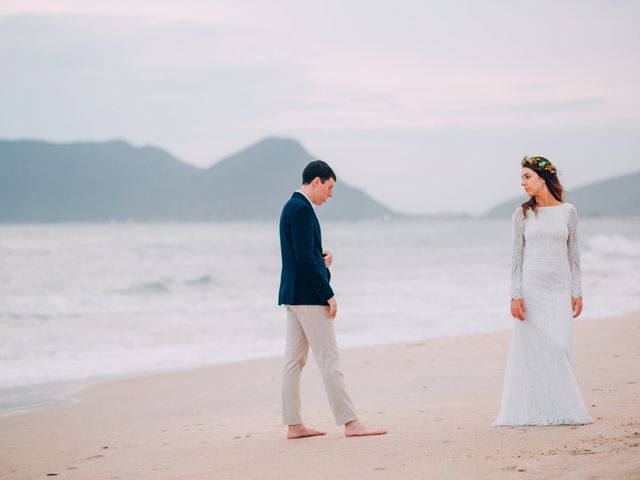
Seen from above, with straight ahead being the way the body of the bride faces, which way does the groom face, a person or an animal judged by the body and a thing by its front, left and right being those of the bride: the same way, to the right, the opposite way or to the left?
to the left

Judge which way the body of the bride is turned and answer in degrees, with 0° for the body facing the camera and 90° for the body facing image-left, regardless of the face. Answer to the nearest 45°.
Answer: approximately 0°

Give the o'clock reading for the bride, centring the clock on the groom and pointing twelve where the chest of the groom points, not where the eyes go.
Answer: The bride is roughly at 12 o'clock from the groom.

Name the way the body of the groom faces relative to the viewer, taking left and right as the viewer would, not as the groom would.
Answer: facing to the right of the viewer

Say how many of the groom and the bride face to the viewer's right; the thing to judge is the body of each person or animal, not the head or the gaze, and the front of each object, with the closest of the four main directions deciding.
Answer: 1

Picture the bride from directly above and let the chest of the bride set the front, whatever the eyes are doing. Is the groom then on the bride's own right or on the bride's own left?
on the bride's own right

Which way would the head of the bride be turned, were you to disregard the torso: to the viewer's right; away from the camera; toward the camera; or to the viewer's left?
to the viewer's left

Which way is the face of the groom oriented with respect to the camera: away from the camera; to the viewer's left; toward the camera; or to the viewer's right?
to the viewer's right
